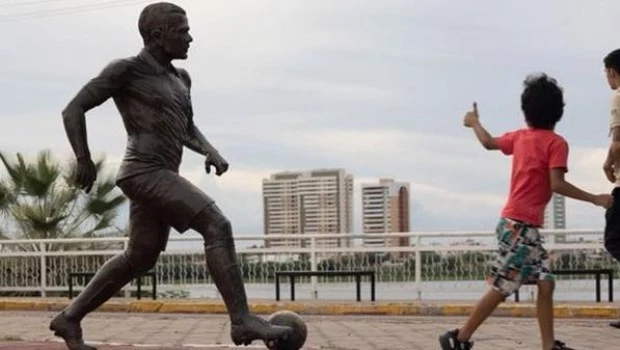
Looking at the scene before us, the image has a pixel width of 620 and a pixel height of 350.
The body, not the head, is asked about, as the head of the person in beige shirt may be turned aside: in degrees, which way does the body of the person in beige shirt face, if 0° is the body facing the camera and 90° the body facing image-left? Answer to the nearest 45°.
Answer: approximately 90°

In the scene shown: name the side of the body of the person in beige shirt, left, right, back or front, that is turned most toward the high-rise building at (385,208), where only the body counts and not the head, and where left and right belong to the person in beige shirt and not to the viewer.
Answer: right

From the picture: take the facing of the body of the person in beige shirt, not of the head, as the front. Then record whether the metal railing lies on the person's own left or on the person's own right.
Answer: on the person's own right

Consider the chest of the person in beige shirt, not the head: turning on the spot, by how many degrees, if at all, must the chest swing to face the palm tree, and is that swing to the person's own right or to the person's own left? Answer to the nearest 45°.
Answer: approximately 45° to the person's own right

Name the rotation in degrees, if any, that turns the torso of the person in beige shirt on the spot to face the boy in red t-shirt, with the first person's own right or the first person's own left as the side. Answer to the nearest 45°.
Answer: approximately 45° to the first person's own left
